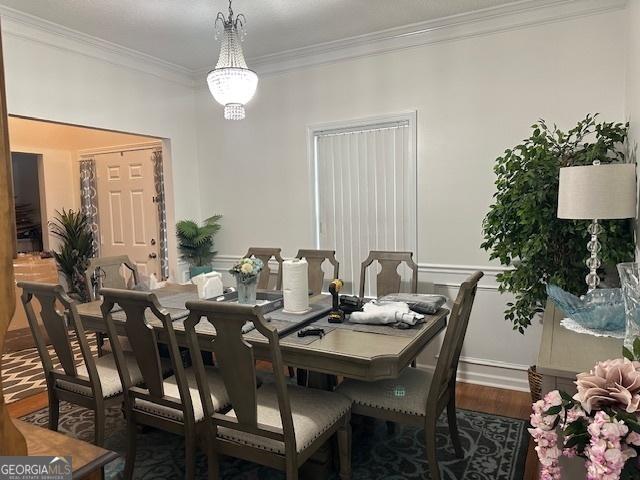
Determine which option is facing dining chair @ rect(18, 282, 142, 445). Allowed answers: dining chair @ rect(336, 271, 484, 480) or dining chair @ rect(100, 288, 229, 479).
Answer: dining chair @ rect(336, 271, 484, 480)

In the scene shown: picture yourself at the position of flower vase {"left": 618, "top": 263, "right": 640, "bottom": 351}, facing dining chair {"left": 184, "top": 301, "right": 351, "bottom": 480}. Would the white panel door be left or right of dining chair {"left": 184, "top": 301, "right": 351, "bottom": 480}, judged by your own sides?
right

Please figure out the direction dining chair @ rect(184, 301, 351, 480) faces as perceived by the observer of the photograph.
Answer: facing away from the viewer and to the right of the viewer

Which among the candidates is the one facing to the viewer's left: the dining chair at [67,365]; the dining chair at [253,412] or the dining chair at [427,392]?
the dining chair at [427,392]

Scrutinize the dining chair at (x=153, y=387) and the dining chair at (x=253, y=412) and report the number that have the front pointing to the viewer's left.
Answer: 0

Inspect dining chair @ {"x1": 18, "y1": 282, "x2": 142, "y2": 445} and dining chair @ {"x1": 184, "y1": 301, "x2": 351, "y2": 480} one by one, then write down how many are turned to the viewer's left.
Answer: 0

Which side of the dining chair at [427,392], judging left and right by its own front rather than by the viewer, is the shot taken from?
left

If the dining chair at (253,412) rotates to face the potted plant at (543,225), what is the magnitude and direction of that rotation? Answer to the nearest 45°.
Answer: approximately 45° to its right

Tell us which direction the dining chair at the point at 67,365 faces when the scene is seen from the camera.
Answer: facing away from the viewer and to the right of the viewer

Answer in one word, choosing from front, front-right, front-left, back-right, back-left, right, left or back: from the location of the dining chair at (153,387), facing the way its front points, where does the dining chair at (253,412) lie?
right

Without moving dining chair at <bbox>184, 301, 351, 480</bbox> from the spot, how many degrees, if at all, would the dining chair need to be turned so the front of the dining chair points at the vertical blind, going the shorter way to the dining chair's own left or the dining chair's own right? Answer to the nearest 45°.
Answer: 0° — it already faces it

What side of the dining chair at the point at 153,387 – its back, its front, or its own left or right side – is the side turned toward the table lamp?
right

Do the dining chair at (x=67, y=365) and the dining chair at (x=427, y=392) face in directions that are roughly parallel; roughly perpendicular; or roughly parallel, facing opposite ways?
roughly perpendicular
